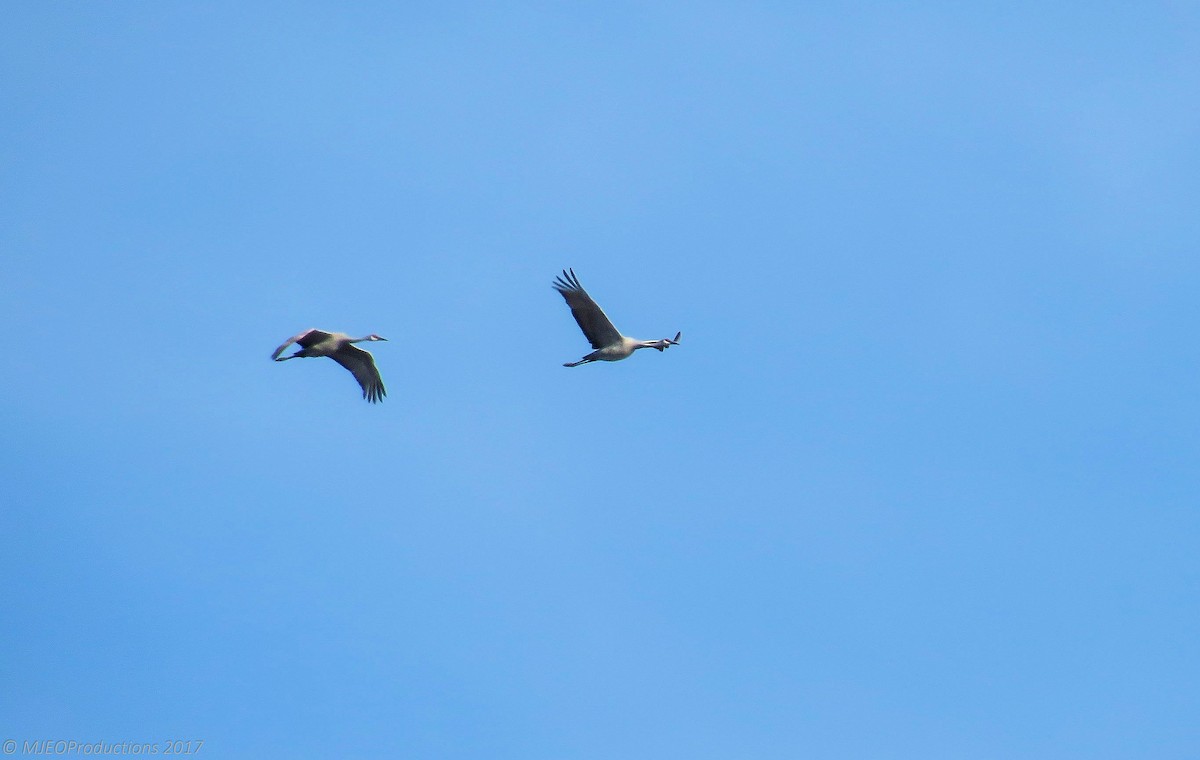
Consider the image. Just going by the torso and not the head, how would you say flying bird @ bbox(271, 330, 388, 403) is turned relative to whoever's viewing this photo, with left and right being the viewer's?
facing to the right of the viewer

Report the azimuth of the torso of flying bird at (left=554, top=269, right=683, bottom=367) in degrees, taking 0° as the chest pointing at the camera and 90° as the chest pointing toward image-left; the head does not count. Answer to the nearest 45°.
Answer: approximately 270°

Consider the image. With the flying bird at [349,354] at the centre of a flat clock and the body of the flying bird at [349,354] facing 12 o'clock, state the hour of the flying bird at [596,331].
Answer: the flying bird at [596,331] is roughly at 1 o'clock from the flying bird at [349,354].

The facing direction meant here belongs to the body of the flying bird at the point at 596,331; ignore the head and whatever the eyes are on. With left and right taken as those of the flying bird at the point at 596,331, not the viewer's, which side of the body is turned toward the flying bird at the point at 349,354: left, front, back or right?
back

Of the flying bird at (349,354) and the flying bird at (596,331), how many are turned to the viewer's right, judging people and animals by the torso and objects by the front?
2
